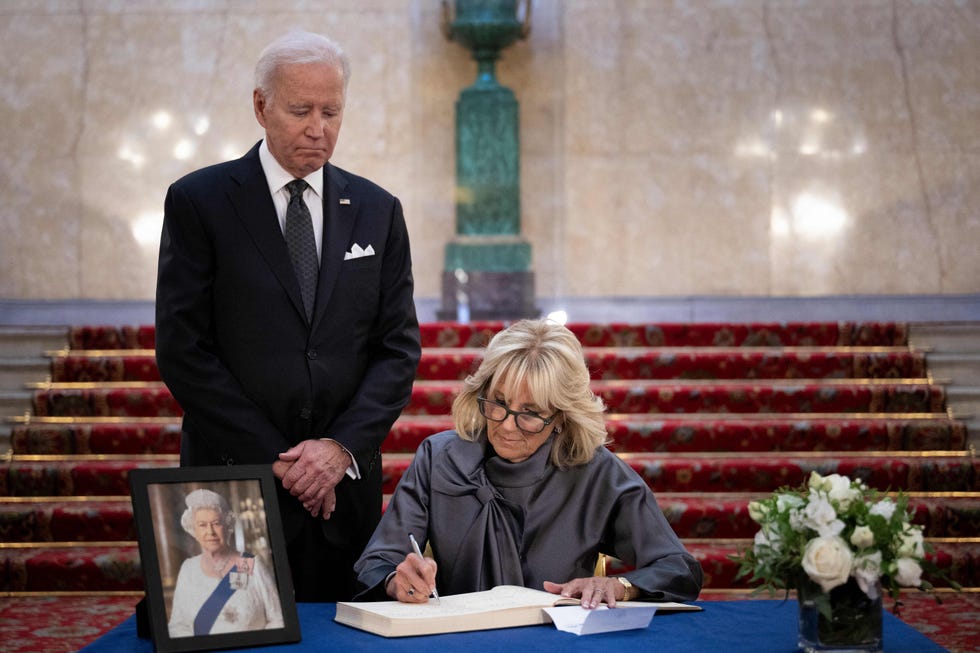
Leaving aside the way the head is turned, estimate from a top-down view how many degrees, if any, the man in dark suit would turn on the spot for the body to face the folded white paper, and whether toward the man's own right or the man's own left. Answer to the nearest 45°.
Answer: approximately 45° to the man's own left

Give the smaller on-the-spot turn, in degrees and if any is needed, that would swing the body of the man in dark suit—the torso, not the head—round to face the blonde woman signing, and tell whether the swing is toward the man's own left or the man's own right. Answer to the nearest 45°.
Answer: approximately 90° to the man's own left

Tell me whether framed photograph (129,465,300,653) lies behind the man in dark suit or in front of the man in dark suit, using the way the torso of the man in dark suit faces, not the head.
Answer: in front

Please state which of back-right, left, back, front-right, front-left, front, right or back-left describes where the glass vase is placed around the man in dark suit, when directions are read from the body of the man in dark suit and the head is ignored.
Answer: front-left

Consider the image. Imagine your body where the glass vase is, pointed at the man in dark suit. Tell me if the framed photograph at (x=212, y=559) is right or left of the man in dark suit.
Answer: left

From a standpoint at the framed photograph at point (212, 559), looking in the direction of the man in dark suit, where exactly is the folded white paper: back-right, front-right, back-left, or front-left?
front-right

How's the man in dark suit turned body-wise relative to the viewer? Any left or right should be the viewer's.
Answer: facing the viewer

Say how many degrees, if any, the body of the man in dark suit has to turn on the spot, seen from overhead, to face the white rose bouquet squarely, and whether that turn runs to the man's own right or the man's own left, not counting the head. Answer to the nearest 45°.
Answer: approximately 45° to the man's own left

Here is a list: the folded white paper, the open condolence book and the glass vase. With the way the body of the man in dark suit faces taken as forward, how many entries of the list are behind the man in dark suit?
0

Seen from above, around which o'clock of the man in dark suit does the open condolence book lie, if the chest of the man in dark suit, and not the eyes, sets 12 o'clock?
The open condolence book is roughly at 11 o'clock from the man in dark suit.

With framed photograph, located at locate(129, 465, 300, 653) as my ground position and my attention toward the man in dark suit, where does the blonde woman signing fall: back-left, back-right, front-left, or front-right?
front-right

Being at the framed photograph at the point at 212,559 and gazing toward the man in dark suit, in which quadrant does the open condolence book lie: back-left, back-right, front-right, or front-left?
front-right

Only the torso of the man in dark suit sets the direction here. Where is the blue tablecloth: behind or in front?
in front
